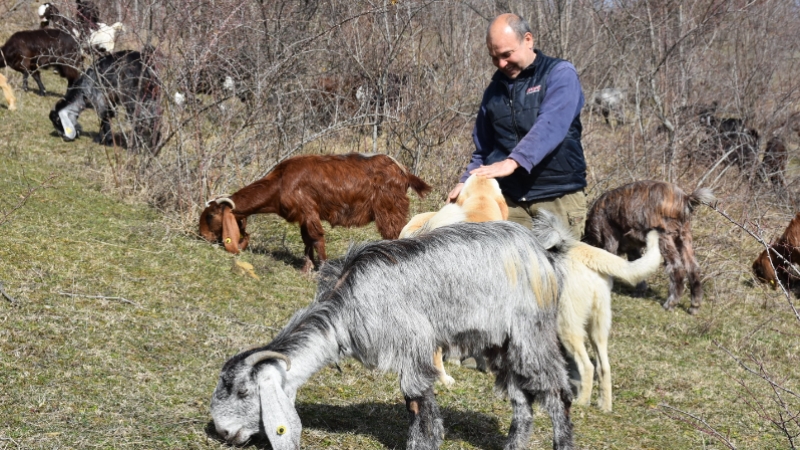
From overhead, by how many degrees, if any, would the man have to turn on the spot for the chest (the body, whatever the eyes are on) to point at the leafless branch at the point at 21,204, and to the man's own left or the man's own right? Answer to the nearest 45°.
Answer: approximately 45° to the man's own right

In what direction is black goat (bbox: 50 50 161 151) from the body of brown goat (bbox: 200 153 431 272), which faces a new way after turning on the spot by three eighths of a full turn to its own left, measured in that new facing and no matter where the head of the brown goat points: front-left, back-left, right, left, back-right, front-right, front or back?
back

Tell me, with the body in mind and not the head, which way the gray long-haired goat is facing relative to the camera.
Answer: to the viewer's left

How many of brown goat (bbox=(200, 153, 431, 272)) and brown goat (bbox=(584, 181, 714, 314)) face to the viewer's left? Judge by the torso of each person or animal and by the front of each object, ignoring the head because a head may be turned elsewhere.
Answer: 2

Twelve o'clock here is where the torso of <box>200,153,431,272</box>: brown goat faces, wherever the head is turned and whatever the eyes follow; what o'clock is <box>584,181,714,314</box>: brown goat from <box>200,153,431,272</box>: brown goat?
<box>584,181,714,314</box>: brown goat is roughly at 6 o'clock from <box>200,153,431,272</box>: brown goat.

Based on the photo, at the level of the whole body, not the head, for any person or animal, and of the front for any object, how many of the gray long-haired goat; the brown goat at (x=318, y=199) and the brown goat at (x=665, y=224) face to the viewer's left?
3

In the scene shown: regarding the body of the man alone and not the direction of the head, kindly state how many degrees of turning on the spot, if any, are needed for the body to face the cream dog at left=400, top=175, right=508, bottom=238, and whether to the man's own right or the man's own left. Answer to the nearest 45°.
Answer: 0° — they already face it

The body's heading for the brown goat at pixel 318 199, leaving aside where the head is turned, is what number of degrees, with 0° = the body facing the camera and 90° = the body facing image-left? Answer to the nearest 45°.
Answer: approximately 90°

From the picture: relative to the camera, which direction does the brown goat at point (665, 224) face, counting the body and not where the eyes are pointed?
to the viewer's left

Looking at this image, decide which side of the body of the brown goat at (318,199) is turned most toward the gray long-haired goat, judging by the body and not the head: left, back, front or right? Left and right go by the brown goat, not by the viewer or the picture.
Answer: left

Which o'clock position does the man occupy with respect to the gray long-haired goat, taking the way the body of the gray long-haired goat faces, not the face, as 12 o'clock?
The man is roughly at 4 o'clock from the gray long-haired goat.

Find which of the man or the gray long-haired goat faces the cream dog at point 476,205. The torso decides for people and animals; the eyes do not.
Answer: the man
